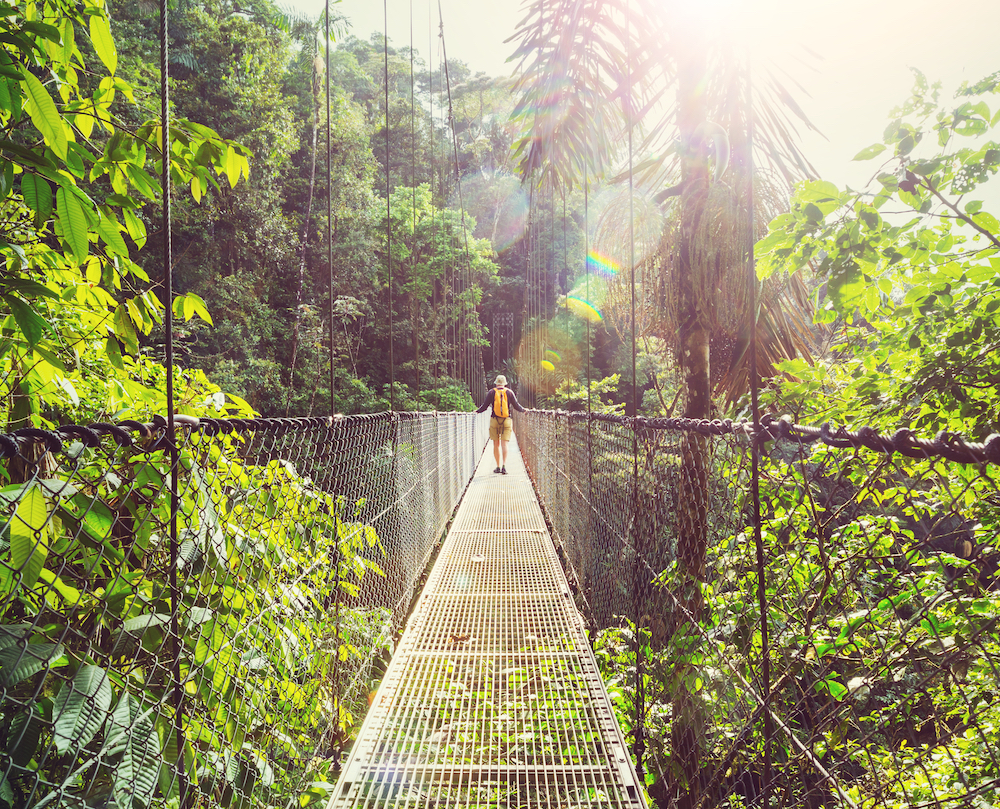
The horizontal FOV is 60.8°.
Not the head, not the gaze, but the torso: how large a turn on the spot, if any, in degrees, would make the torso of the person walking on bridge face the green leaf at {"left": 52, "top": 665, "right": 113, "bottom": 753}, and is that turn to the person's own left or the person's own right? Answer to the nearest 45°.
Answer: approximately 180°

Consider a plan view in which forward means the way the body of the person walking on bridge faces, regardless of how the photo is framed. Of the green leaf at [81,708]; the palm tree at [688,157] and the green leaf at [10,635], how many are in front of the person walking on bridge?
0

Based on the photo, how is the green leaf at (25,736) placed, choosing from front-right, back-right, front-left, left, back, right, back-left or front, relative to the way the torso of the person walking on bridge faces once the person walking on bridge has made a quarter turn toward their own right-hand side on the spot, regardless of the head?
right

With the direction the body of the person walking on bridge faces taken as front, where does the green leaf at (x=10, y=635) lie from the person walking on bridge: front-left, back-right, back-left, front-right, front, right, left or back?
back

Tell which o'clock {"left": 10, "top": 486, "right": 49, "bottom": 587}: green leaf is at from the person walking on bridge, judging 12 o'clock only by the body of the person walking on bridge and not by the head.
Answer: The green leaf is roughly at 6 o'clock from the person walking on bridge.

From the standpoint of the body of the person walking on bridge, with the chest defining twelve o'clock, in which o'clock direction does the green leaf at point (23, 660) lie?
The green leaf is roughly at 6 o'clock from the person walking on bridge.

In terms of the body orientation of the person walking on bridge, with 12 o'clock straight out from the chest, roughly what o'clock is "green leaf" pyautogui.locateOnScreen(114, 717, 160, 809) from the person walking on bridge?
The green leaf is roughly at 6 o'clock from the person walking on bridge.

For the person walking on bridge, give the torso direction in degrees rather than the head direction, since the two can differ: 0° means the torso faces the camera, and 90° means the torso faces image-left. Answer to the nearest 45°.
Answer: approximately 180°

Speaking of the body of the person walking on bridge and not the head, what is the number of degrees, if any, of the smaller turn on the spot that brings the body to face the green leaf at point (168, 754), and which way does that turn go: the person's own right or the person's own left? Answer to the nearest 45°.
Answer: approximately 180°

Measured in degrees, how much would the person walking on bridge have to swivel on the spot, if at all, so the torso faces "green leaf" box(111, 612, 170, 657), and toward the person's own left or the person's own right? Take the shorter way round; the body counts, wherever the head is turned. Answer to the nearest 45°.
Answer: approximately 180°
